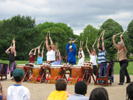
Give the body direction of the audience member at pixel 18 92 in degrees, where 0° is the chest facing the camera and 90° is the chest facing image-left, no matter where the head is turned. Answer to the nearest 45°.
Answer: approximately 180°

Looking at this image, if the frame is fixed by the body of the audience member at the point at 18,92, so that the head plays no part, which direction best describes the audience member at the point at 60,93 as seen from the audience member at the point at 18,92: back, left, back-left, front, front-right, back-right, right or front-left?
right

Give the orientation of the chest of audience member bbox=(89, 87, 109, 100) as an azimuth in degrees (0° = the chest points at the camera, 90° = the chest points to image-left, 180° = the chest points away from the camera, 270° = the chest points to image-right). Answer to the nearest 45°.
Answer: approximately 180°

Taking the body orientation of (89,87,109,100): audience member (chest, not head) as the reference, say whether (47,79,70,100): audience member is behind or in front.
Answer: in front

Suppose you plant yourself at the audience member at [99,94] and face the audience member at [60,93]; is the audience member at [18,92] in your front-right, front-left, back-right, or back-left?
front-left

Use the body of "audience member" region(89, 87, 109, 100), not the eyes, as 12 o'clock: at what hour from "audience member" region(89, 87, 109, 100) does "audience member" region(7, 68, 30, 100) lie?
"audience member" region(7, 68, 30, 100) is roughly at 10 o'clock from "audience member" region(89, 87, 109, 100).

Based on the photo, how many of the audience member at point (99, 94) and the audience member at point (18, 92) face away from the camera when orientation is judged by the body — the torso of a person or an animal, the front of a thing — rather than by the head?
2

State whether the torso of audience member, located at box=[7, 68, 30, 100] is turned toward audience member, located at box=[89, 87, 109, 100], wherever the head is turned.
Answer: no

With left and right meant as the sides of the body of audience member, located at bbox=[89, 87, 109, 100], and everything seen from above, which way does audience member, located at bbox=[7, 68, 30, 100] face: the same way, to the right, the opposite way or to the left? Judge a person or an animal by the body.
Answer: the same way
